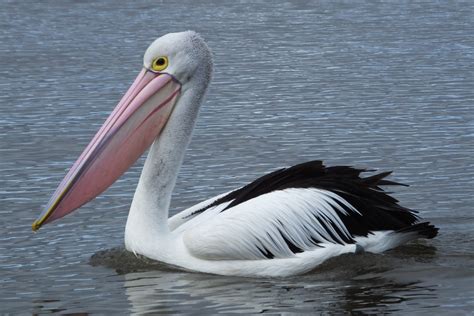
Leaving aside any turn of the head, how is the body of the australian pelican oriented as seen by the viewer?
to the viewer's left
